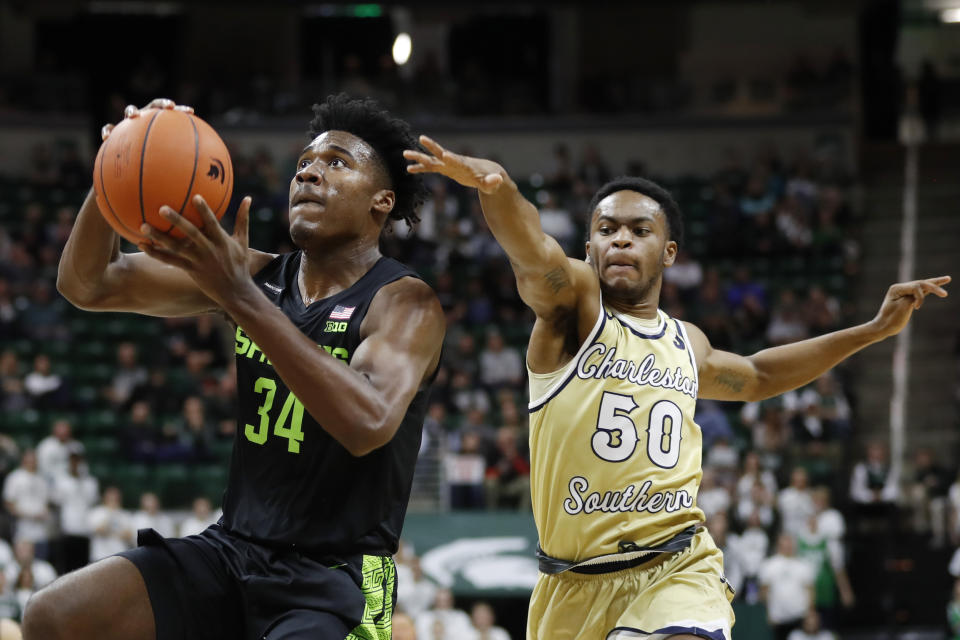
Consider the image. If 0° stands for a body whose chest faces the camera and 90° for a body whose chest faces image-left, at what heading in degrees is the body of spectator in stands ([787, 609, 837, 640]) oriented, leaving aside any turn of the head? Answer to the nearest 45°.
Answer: approximately 0°

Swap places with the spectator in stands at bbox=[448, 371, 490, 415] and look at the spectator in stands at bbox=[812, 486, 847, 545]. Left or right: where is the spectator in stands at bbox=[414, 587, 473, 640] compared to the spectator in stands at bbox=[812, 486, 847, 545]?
right

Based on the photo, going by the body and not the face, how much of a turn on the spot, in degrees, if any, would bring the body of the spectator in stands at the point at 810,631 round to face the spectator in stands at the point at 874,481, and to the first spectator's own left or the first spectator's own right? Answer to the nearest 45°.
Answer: approximately 180°

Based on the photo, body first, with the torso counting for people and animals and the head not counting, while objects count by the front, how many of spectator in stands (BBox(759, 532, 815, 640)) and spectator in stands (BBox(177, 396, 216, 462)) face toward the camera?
2

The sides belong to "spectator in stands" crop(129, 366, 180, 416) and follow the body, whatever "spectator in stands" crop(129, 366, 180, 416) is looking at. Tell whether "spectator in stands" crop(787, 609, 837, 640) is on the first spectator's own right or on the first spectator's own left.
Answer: on the first spectator's own left

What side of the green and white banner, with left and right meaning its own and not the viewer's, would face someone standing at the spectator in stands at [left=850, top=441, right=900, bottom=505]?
left

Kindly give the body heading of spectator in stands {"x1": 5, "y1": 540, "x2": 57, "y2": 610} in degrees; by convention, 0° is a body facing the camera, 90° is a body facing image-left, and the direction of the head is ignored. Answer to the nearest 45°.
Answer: approximately 0°
